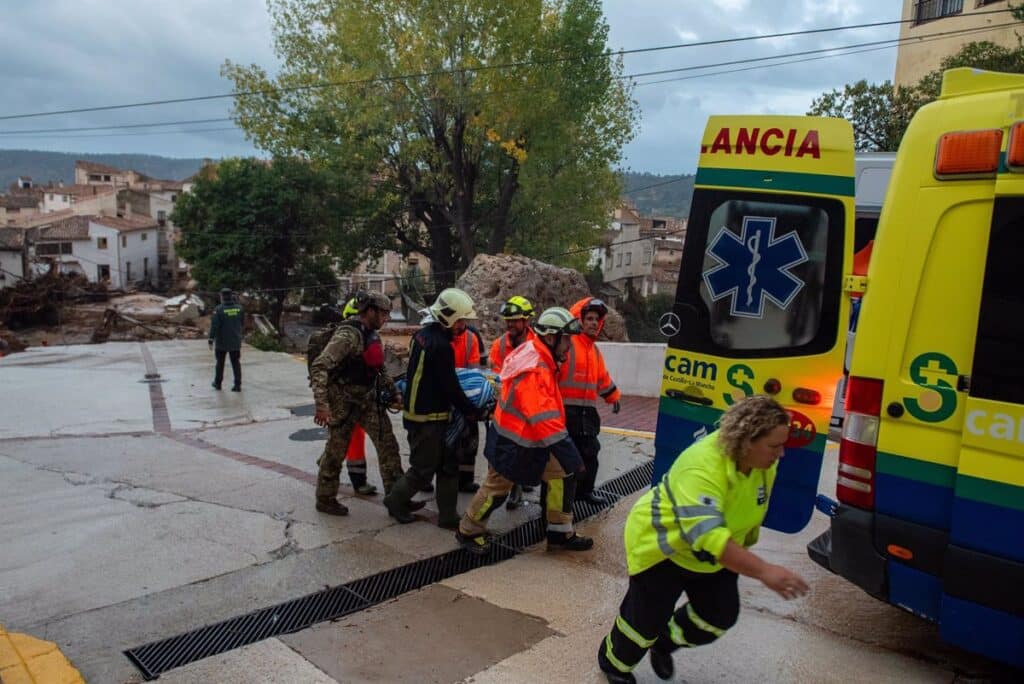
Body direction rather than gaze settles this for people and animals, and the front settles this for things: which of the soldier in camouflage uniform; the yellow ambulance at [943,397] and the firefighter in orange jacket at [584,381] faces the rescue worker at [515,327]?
the soldier in camouflage uniform

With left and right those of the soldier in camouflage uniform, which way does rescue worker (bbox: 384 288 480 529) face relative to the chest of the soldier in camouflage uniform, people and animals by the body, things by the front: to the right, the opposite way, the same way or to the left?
the same way

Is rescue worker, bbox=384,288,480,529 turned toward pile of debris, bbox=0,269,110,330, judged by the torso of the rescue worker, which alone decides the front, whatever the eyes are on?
no

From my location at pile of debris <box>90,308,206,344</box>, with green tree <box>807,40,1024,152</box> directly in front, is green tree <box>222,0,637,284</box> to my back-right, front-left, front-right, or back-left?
front-left

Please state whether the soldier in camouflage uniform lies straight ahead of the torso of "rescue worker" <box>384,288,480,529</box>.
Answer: no

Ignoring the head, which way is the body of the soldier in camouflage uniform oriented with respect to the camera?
to the viewer's right

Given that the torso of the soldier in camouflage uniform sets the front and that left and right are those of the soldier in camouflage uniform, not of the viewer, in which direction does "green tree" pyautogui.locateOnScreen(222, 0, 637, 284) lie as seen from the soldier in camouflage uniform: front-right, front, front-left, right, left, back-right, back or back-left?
left

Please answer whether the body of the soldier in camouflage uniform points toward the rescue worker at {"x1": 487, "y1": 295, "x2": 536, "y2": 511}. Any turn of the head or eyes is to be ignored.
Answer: yes

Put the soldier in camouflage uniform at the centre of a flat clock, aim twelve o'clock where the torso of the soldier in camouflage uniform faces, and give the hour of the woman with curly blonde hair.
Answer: The woman with curly blonde hair is roughly at 2 o'clock from the soldier in camouflage uniform.

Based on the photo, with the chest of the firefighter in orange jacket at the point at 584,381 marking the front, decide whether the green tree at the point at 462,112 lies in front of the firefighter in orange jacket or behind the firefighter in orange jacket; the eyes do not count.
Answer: behind

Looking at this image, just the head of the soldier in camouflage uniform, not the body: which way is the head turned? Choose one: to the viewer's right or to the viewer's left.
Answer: to the viewer's right

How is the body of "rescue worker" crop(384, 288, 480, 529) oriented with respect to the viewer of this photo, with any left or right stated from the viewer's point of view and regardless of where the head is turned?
facing to the right of the viewer

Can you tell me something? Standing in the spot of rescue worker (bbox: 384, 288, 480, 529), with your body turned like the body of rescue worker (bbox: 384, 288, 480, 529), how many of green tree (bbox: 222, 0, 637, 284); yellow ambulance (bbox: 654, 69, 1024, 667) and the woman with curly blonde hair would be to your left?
1

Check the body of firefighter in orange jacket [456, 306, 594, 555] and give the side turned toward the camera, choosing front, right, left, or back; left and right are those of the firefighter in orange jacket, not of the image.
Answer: right
